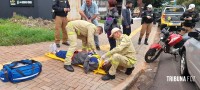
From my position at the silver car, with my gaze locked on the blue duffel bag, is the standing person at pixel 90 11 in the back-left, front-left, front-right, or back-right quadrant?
front-right

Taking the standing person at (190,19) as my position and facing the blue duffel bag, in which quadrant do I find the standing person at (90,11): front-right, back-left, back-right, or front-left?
front-right

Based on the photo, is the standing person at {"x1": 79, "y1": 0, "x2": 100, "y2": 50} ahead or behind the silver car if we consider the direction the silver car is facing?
ahead

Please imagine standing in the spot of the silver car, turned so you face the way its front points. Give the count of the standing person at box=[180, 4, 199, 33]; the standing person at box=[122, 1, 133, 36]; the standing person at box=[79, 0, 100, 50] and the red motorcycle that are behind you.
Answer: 0

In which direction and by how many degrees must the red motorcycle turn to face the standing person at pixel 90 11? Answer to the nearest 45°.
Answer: approximately 45° to its right

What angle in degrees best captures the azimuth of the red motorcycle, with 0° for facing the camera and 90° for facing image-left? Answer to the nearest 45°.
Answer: approximately 45°

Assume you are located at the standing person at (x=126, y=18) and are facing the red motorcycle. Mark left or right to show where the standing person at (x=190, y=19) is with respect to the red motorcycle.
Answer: left

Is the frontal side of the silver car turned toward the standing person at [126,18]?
no

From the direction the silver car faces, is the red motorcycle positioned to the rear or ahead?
ahead

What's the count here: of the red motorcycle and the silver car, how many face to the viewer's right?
0

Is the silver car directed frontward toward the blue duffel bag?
no
